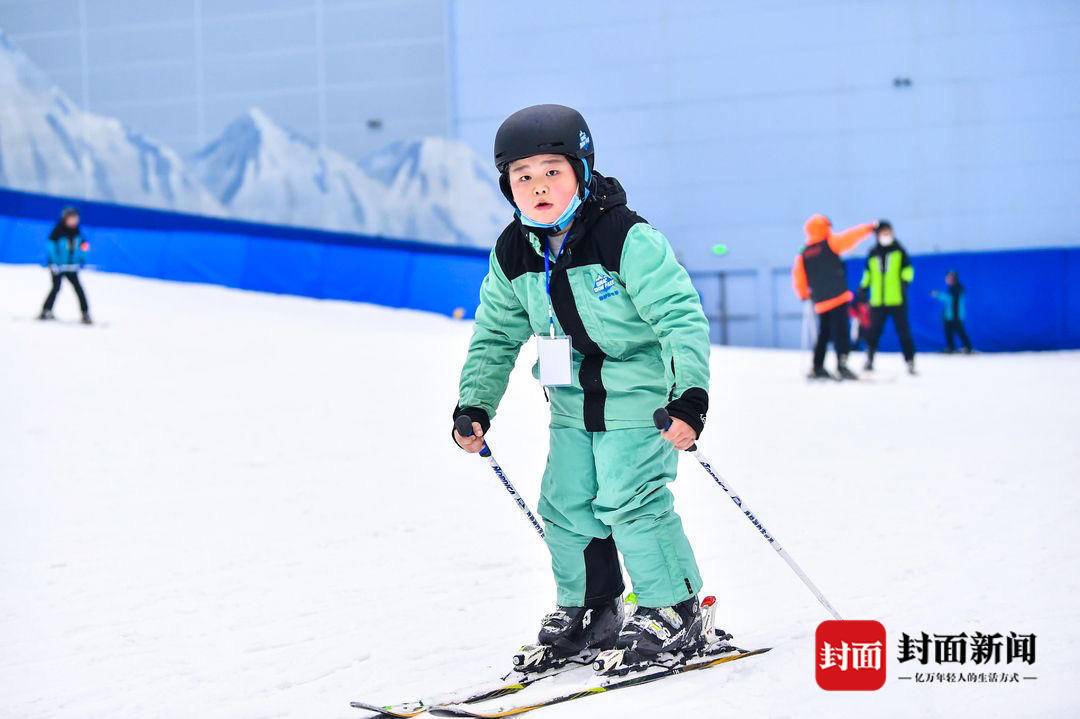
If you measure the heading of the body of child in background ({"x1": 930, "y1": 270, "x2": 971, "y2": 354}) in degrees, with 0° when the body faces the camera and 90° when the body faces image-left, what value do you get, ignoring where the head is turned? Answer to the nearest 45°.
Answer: approximately 45°

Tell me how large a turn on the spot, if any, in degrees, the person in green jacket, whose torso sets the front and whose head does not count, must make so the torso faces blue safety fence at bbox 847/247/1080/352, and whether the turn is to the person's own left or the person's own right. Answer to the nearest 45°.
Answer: approximately 180°

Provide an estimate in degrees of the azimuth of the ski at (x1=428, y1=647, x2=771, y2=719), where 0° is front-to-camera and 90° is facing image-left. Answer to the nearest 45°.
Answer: approximately 45°

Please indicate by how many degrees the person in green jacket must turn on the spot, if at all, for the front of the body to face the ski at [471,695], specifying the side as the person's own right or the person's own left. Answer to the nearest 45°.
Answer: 0° — they already face it

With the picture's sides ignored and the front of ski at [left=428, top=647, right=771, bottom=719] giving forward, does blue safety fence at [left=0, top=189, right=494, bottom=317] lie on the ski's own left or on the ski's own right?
on the ski's own right

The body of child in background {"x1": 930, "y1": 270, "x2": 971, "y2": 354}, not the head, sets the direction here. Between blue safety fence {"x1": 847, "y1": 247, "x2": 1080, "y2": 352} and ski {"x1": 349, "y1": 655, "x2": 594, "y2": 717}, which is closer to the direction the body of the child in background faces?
the ski

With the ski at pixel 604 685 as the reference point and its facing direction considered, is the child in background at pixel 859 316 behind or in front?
behind

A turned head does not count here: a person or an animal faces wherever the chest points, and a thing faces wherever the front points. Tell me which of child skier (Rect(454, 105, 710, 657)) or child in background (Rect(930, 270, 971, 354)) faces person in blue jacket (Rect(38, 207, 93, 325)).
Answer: the child in background

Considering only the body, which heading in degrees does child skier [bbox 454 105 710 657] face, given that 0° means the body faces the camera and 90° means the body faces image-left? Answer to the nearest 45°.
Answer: approximately 45°
